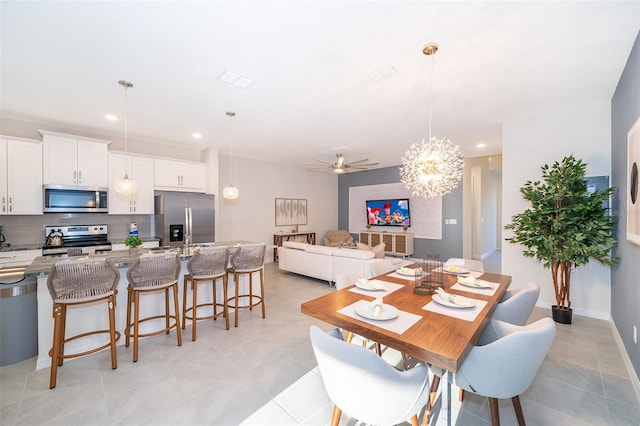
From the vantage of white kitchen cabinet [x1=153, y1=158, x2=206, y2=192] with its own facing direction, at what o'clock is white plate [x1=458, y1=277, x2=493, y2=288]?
The white plate is roughly at 11 o'clock from the white kitchen cabinet.

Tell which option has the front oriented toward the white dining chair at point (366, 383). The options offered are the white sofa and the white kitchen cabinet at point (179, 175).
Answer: the white kitchen cabinet

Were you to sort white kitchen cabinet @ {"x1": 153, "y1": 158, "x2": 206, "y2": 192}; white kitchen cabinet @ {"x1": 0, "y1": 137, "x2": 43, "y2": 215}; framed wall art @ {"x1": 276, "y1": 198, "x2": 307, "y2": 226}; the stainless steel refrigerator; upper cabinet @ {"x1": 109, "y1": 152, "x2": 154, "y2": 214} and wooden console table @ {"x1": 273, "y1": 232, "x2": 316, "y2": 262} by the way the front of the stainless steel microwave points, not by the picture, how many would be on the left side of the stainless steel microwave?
5

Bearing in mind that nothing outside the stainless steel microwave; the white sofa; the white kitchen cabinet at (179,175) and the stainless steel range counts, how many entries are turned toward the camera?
3

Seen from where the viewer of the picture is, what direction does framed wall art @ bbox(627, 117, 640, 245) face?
facing to the left of the viewer

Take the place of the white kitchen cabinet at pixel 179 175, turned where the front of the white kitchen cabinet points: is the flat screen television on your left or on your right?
on your left

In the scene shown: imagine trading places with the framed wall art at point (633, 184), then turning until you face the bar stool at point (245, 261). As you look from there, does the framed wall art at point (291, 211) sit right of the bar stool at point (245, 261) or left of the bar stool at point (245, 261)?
right

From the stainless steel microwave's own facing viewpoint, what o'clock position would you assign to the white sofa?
The white sofa is roughly at 10 o'clock from the stainless steel microwave.

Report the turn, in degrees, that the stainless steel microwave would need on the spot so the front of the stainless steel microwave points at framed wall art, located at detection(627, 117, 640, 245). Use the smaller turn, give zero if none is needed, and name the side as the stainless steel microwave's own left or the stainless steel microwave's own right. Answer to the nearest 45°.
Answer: approximately 45° to the stainless steel microwave's own left

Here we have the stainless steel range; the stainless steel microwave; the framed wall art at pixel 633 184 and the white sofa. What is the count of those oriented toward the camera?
2

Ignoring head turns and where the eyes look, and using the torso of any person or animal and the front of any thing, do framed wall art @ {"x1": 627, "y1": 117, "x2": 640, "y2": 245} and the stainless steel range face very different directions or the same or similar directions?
very different directions

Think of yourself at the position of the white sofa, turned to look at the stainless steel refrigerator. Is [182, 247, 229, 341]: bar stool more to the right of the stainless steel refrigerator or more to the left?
left

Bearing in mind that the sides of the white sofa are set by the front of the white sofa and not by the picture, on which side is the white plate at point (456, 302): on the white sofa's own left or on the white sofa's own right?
on the white sofa's own right

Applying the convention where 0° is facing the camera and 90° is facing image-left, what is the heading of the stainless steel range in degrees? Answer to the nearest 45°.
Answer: approximately 0°

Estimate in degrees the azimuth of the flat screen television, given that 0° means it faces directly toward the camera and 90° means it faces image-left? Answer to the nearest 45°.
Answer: approximately 45°
